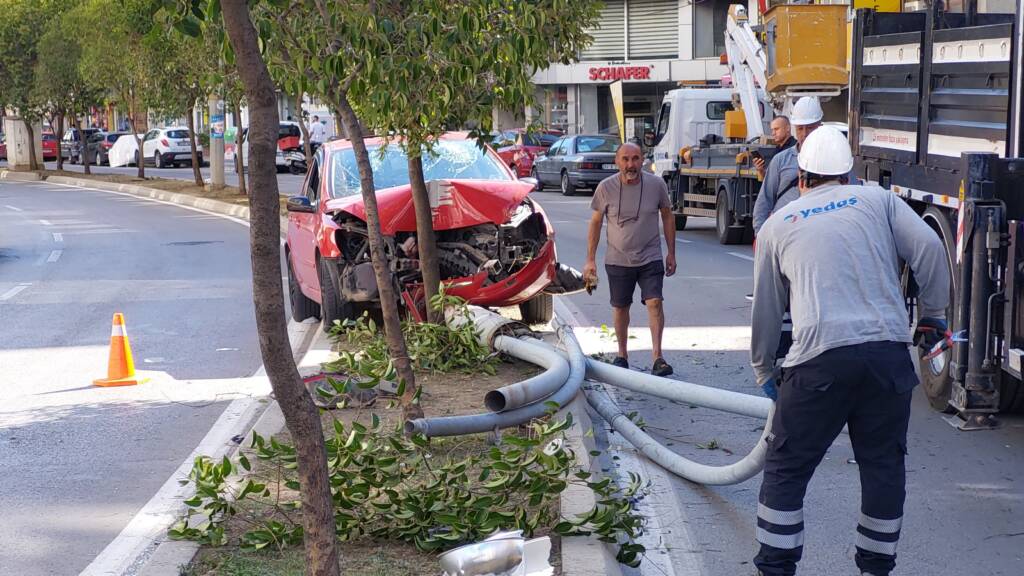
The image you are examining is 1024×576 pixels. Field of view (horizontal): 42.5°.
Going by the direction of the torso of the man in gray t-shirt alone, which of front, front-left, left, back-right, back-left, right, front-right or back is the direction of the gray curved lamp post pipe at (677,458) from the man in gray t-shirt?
front

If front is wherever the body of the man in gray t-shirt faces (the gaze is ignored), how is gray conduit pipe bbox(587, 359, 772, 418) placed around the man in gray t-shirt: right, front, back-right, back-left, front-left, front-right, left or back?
front

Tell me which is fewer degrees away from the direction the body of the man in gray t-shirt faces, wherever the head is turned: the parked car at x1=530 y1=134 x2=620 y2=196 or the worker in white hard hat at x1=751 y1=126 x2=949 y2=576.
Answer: the worker in white hard hat

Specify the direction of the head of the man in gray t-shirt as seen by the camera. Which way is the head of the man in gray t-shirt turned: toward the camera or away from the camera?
toward the camera

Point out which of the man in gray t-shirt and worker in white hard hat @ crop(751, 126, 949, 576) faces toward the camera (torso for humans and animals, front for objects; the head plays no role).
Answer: the man in gray t-shirt

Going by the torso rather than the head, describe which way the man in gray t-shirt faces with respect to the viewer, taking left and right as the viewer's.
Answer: facing the viewer

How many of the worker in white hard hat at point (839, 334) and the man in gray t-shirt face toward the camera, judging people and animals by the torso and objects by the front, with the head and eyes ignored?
1

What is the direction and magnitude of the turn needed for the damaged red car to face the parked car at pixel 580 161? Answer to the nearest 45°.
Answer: approximately 135° to its left

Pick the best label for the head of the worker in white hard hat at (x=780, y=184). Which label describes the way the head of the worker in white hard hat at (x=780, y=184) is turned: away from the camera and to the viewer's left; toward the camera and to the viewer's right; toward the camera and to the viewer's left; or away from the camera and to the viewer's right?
toward the camera and to the viewer's left

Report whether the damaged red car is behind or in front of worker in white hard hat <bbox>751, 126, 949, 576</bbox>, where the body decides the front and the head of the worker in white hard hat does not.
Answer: in front

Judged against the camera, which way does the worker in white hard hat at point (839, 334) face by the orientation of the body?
away from the camera

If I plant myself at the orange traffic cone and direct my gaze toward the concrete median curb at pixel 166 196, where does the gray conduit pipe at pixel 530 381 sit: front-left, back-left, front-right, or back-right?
back-right

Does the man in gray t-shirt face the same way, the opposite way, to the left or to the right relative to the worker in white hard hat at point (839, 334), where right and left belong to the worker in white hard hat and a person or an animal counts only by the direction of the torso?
the opposite way

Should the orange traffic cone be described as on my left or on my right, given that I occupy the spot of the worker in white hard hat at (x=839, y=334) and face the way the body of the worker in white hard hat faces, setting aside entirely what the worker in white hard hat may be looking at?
on my left

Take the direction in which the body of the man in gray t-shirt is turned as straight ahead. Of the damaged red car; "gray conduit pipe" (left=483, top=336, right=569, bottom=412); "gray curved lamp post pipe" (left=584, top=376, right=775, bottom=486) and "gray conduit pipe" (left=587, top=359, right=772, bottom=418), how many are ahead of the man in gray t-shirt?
3

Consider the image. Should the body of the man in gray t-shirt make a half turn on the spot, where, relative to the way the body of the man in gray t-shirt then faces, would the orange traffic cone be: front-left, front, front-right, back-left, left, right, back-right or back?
left

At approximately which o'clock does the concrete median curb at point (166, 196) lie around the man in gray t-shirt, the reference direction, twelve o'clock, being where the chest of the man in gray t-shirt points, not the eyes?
The concrete median curb is roughly at 5 o'clock from the man in gray t-shirt.

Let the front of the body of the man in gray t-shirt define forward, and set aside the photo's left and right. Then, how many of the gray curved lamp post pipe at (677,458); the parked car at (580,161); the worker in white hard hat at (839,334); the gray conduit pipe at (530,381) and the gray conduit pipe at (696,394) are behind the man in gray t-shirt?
1
